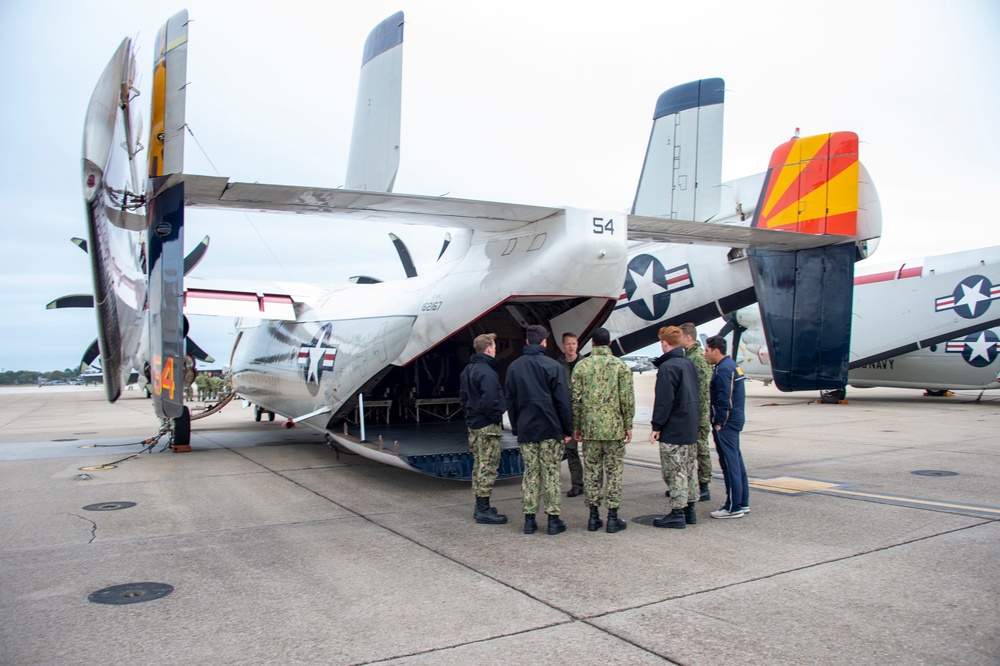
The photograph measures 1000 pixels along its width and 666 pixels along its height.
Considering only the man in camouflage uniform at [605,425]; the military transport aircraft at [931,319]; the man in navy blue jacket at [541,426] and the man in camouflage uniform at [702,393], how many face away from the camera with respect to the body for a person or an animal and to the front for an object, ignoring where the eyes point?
2

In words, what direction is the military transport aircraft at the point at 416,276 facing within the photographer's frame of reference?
facing away from the viewer and to the left of the viewer

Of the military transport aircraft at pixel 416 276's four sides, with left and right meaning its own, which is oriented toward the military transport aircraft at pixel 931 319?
right

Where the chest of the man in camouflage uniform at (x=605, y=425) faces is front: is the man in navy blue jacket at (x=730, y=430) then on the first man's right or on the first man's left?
on the first man's right

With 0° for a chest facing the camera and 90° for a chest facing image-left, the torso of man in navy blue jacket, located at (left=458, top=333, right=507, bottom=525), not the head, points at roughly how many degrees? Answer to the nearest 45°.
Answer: approximately 225°

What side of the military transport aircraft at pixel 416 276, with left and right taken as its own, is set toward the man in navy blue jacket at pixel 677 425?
back

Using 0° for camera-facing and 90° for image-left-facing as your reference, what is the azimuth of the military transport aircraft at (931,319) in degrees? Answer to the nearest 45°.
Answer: approximately 90°

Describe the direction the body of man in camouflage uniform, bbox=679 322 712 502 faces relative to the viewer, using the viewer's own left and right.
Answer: facing to the left of the viewer

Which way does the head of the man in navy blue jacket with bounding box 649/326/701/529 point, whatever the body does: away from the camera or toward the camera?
away from the camera

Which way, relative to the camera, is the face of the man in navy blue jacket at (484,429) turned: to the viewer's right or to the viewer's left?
to the viewer's right

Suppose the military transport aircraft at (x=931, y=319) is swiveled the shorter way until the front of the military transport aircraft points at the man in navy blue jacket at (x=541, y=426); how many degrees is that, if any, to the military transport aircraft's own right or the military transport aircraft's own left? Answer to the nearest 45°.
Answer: approximately 90° to the military transport aircraft's own left

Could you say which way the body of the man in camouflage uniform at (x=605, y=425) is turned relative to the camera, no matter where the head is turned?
away from the camera
